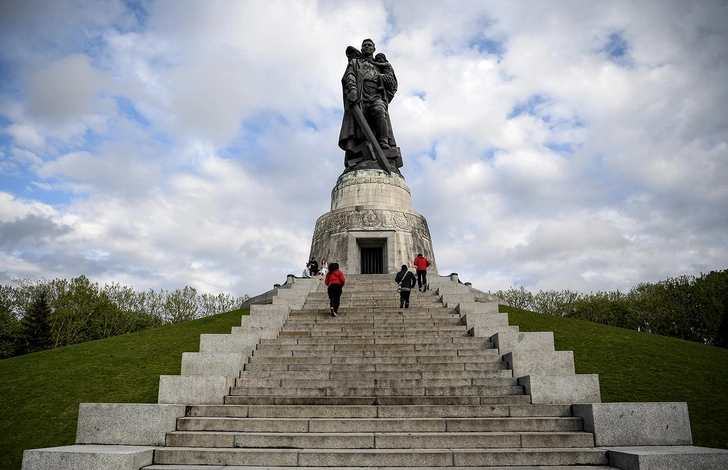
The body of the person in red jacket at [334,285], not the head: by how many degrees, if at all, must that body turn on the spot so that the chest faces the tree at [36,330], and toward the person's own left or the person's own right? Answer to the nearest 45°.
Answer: approximately 45° to the person's own left

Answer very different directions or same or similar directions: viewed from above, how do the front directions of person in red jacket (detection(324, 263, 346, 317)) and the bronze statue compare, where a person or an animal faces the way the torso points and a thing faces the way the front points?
very different directions

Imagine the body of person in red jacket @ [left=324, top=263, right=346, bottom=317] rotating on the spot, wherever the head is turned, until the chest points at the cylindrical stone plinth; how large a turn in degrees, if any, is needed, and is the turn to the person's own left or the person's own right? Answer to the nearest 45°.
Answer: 0° — they already face it

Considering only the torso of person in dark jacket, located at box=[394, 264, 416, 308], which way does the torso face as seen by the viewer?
away from the camera

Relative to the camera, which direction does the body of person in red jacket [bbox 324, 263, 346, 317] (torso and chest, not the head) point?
away from the camera

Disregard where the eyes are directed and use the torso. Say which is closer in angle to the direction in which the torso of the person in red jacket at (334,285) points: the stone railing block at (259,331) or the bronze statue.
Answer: the bronze statue

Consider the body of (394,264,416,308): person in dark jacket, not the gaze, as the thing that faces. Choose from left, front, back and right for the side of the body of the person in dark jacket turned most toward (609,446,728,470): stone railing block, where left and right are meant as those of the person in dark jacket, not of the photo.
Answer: back

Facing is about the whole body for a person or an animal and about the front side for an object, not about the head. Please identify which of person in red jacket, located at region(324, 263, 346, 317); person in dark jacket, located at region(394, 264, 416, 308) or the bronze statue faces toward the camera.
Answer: the bronze statue

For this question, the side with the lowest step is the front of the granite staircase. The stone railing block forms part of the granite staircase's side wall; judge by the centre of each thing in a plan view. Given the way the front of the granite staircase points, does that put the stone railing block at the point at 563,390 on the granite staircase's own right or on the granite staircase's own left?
on the granite staircase's own left
